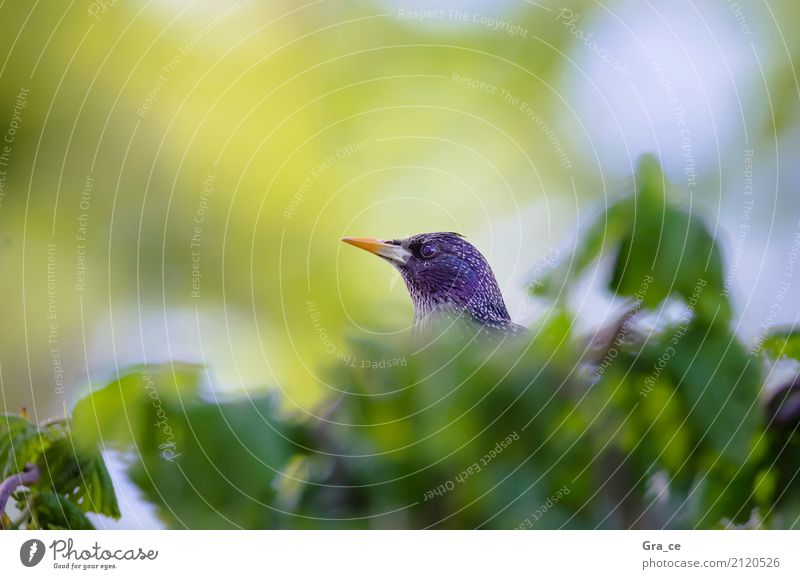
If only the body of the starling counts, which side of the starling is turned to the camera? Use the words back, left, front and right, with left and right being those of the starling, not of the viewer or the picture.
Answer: left

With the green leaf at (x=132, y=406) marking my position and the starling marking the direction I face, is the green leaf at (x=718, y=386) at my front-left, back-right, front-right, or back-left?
front-right
